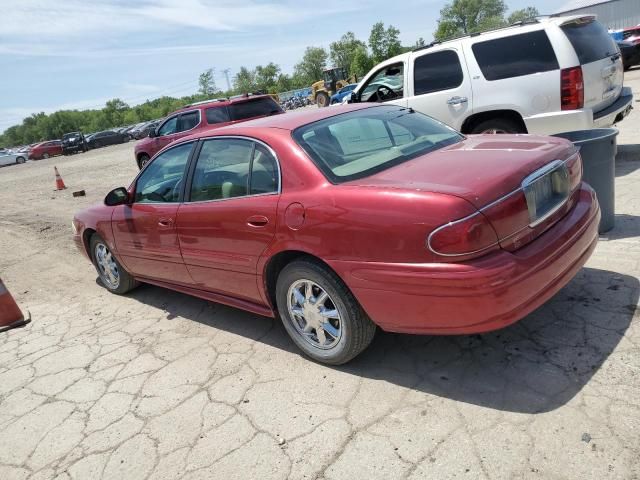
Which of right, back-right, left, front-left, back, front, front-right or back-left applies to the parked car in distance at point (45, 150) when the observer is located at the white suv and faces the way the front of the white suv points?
front

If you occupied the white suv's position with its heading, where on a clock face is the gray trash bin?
The gray trash bin is roughly at 7 o'clock from the white suv.

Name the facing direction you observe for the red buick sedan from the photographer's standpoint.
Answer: facing away from the viewer and to the left of the viewer

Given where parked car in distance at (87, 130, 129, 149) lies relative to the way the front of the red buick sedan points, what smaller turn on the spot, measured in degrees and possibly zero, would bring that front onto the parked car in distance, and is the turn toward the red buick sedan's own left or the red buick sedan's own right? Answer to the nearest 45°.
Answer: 0° — it already faces it

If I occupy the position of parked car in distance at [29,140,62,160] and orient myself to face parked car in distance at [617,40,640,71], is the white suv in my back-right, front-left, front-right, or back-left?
front-right

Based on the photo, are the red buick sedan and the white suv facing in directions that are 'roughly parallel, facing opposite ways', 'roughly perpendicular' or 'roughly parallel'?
roughly parallel

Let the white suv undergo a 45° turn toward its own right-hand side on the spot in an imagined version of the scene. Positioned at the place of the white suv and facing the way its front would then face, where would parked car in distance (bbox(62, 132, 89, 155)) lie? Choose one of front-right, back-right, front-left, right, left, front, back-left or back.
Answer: front-left

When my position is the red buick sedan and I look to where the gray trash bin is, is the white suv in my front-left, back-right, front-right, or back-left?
front-left

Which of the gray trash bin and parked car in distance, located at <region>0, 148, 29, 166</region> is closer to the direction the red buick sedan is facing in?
the parked car in distance

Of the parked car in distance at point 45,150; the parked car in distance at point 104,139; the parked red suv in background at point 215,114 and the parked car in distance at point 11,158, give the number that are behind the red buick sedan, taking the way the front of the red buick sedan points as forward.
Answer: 0

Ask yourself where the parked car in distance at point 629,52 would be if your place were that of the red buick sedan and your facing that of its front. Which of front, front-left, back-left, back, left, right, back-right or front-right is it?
right

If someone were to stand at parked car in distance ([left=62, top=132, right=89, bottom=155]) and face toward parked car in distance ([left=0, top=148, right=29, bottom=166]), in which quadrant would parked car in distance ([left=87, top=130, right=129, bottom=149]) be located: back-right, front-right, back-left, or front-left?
back-right

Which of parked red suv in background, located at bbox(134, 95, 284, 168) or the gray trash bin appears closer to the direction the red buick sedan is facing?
the parked red suv in background

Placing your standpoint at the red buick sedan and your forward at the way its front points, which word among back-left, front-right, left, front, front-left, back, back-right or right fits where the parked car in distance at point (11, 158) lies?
front

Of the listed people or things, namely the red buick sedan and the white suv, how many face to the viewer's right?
0

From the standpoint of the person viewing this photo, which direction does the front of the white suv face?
facing away from the viewer and to the left of the viewer

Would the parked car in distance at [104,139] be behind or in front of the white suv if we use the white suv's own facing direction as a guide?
in front

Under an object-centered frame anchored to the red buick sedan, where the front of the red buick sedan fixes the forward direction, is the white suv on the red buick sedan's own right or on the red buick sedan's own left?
on the red buick sedan's own right
